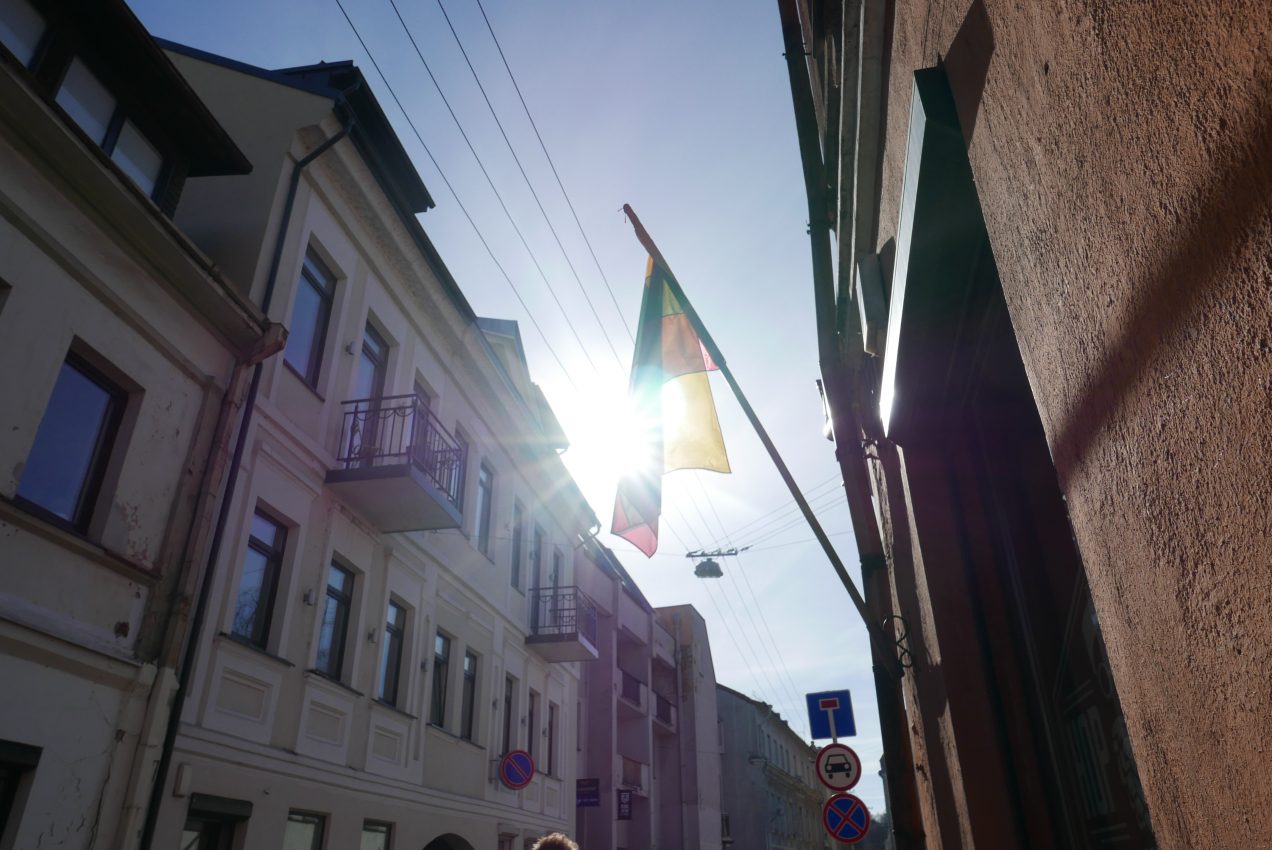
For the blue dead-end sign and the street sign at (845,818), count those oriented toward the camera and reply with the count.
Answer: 2

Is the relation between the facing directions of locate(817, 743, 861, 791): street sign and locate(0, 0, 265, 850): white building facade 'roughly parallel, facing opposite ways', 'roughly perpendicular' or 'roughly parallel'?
roughly perpendicular

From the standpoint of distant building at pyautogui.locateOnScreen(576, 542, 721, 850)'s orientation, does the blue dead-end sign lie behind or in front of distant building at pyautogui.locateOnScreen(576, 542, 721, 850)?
in front

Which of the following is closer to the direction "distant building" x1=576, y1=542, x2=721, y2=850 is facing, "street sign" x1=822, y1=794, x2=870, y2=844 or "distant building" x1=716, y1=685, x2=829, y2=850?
the street sign

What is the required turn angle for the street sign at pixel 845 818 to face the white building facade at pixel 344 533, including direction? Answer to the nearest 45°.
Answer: approximately 90° to its right

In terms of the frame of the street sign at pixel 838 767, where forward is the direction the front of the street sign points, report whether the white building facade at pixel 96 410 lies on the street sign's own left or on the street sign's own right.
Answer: on the street sign's own right

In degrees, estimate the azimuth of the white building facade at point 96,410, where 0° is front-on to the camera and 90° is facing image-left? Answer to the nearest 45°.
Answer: approximately 315°

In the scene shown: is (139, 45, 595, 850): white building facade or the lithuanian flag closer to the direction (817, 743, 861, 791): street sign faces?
the lithuanian flag

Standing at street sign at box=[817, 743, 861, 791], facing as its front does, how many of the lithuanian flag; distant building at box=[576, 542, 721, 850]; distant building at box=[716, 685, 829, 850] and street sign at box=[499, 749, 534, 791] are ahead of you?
1

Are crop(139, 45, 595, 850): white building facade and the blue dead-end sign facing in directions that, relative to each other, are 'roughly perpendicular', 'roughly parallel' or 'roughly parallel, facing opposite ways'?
roughly perpendicular

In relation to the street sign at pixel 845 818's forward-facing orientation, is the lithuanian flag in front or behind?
in front

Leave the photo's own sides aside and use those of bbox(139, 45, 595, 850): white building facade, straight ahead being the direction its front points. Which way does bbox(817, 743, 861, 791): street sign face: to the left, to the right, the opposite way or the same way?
to the right

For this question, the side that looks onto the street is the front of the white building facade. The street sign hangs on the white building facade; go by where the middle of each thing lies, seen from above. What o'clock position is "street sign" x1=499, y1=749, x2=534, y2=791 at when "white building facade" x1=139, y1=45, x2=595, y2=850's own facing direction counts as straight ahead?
The street sign is roughly at 9 o'clock from the white building facade.

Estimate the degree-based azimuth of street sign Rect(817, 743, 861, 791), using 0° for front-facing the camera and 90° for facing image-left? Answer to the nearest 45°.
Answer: approximately 0°

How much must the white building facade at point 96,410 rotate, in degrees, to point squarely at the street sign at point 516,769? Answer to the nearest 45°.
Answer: approximately 90° to its left

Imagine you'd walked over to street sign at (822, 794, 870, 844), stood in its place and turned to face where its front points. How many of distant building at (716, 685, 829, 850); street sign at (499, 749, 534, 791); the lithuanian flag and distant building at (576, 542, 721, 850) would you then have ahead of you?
1

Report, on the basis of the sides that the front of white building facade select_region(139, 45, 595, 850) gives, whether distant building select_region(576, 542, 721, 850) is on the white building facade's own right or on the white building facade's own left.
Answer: on the white building facade's own left

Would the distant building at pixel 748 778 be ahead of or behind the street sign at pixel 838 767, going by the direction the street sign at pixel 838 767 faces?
behind
